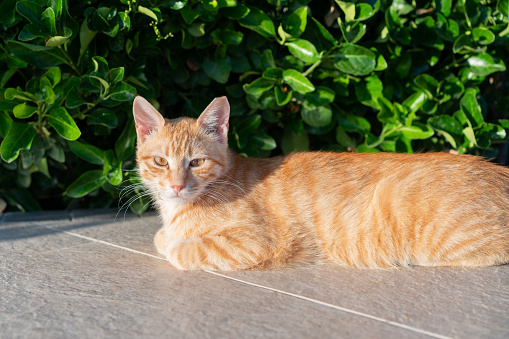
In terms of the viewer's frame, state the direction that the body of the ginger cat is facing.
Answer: to the viewer's left
